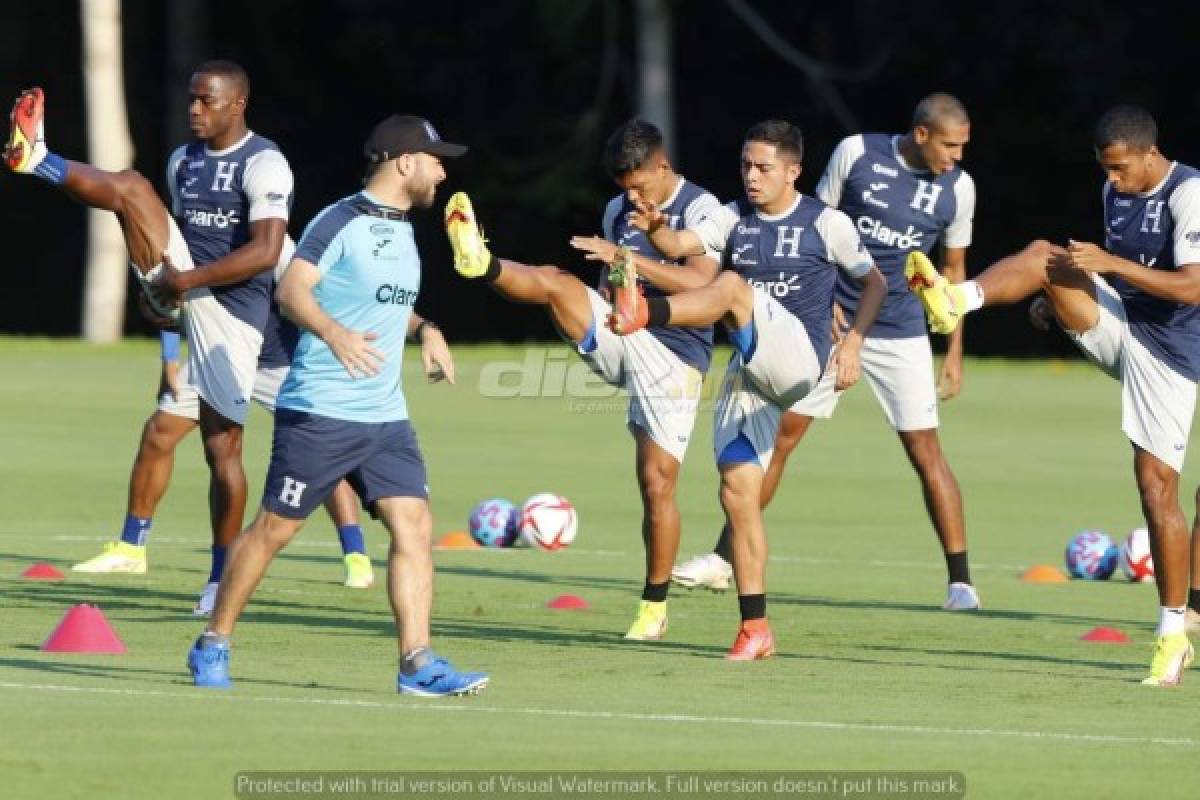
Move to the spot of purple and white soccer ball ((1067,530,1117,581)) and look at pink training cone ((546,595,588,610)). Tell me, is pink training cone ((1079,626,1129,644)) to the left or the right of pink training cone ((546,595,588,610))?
left

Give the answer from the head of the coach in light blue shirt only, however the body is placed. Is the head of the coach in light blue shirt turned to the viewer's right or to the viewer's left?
to the viewer's right

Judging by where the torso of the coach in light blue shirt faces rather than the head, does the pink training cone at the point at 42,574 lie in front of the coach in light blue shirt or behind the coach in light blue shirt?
behind

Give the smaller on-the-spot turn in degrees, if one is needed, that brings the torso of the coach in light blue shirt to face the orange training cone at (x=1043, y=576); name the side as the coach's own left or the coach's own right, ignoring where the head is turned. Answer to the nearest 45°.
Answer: approximately 90° to the coach's own left

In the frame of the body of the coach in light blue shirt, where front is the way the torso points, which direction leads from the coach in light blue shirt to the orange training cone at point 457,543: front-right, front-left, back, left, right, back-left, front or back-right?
back-left

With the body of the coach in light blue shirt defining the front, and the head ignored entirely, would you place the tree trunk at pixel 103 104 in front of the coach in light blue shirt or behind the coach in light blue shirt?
behind

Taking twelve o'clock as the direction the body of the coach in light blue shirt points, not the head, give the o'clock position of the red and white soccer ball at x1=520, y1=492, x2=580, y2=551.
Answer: The red and white soccer ball is roughly at 8 o'clock from the coach in light blue shirt.

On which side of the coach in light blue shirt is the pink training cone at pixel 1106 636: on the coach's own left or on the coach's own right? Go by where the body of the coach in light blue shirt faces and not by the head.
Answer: on the coach's own left

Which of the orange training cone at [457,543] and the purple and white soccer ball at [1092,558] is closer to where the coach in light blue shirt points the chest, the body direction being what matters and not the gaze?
the purple and white soccer ball
